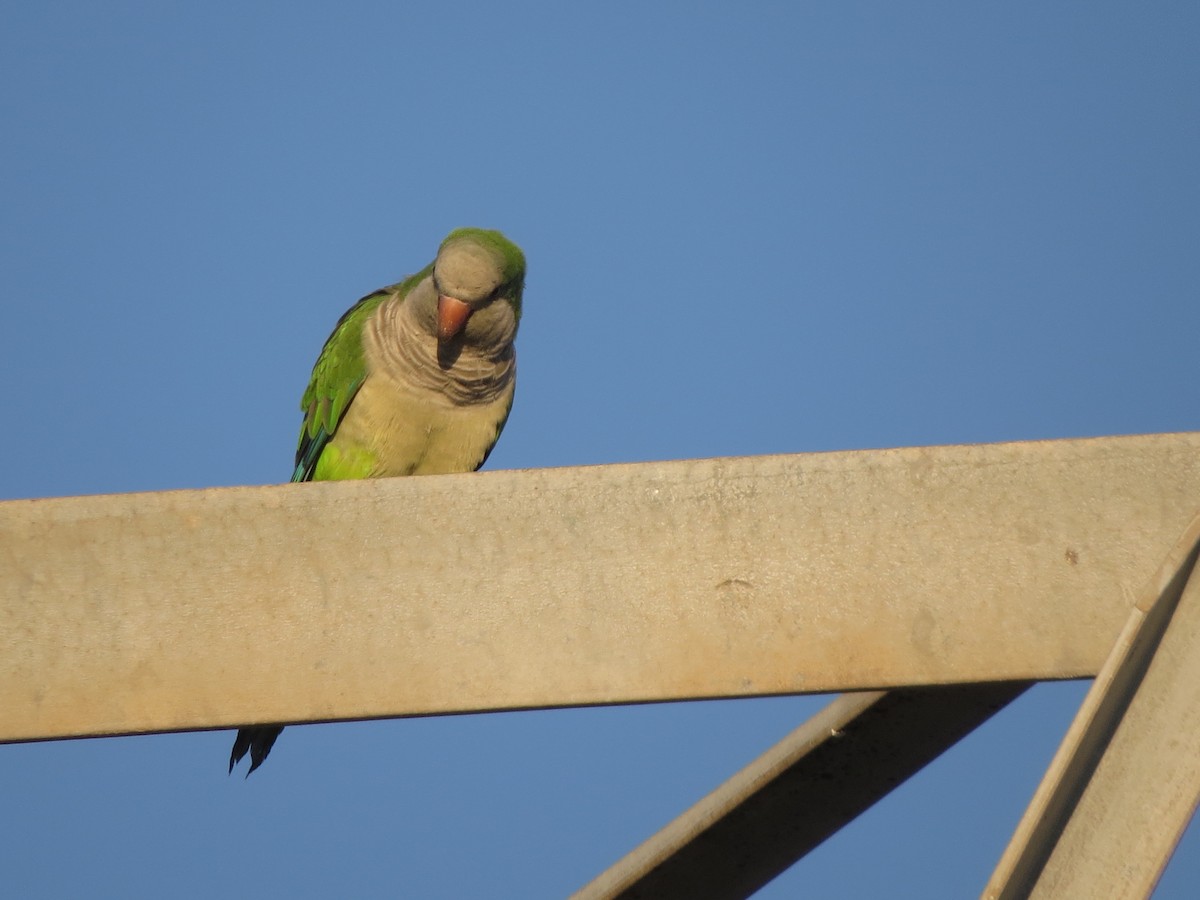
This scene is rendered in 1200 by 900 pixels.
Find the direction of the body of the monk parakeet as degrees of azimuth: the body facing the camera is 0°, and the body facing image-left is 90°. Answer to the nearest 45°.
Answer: approximately 315°
